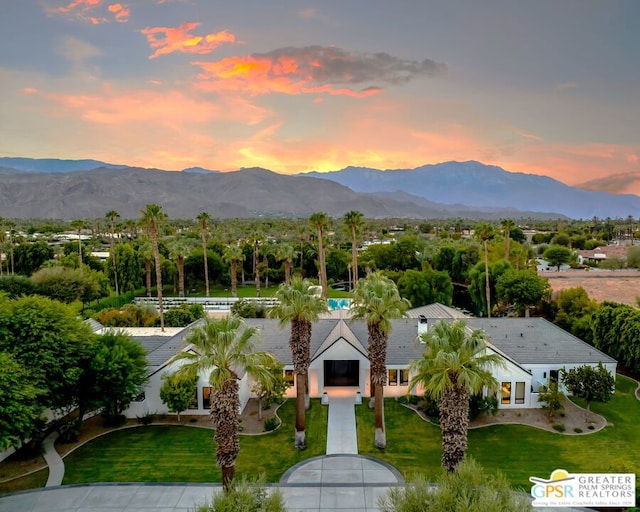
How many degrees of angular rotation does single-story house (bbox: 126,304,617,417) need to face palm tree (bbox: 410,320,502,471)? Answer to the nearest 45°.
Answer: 0° — it already faces it

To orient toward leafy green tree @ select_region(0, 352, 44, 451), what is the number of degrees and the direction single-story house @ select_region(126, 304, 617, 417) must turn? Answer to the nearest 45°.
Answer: approximately 45° to its right

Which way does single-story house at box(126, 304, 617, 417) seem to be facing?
toward the camera

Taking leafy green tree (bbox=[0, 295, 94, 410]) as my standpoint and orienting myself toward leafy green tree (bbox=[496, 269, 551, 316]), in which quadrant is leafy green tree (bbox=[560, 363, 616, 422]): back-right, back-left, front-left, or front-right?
front-right

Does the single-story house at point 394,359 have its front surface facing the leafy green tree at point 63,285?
no

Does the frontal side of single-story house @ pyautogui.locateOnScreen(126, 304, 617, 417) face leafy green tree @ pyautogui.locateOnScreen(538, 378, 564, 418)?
no

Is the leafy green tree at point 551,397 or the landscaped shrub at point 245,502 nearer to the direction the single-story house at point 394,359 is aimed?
the landscaped shrub

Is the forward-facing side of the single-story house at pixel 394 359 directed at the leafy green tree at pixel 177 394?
no

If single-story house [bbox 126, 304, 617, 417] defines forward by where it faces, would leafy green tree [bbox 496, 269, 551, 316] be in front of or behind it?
behind

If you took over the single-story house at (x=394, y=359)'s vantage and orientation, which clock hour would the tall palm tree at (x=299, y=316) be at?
The tall palm tree is roughly at 1 o'clock from the single-story house.

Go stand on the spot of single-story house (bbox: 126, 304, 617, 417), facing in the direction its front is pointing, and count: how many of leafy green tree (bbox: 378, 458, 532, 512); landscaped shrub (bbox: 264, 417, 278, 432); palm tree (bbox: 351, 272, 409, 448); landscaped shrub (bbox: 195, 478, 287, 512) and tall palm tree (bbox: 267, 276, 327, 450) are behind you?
0
